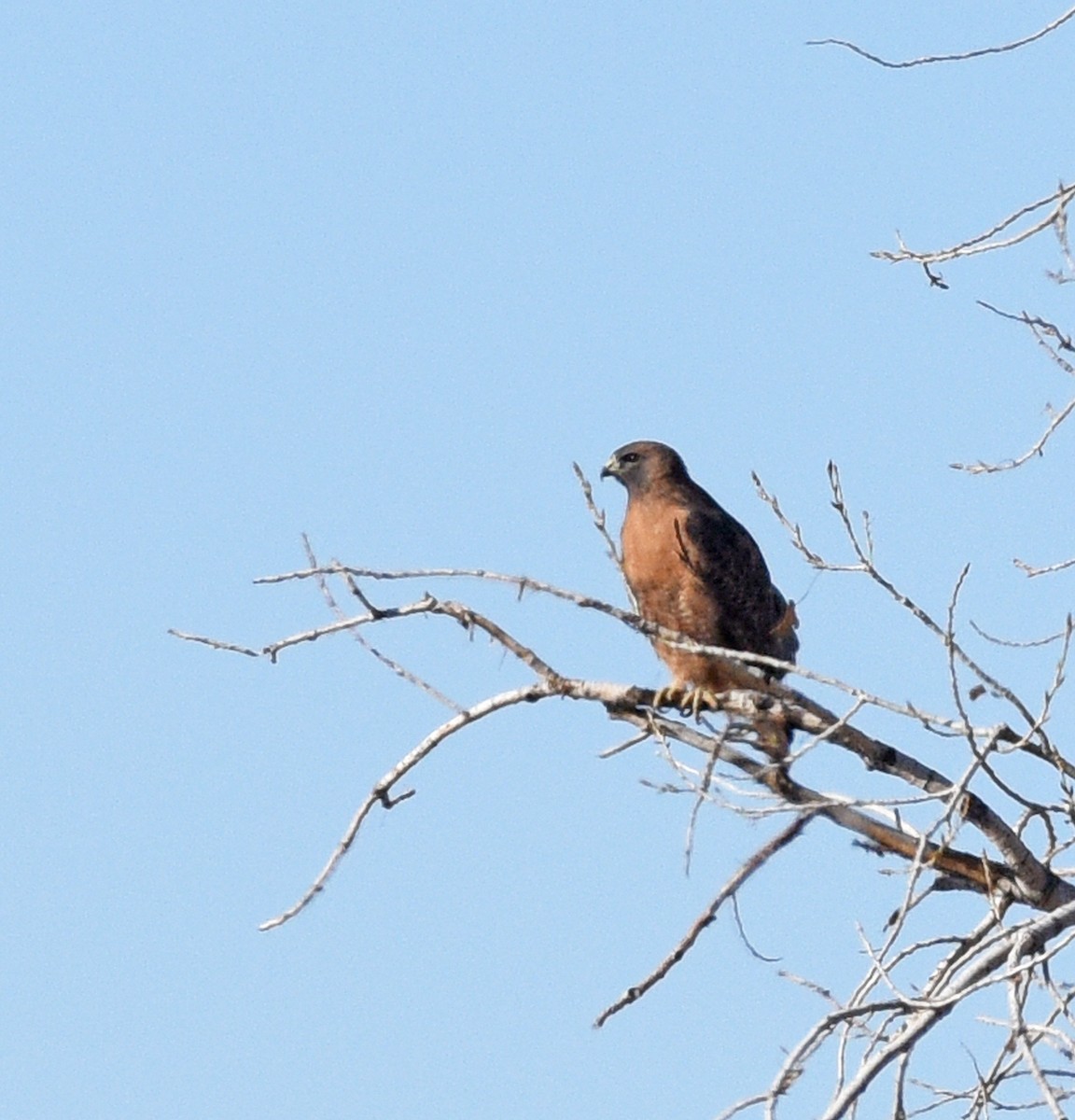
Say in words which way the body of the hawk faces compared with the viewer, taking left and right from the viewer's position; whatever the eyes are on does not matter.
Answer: facing the viewer and to the left of the viewer
